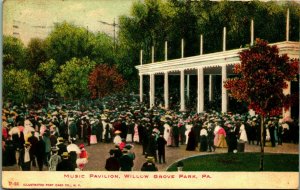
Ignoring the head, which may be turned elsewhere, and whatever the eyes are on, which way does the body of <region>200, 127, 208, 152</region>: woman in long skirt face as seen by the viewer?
away from the camera

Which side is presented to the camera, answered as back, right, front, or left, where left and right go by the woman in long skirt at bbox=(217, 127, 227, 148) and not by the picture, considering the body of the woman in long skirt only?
back

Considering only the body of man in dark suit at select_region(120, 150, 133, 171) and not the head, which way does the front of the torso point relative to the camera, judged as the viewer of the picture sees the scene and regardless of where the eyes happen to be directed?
away from the camera

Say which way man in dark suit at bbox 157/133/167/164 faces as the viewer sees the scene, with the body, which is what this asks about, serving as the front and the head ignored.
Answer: away from the camera

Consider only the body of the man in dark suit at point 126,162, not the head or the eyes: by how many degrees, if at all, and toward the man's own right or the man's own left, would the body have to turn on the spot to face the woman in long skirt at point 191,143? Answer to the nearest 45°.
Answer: approximately 90° to the man's own right

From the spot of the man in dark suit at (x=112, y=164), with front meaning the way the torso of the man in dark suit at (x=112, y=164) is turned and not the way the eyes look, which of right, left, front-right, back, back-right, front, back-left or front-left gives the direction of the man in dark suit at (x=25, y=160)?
left

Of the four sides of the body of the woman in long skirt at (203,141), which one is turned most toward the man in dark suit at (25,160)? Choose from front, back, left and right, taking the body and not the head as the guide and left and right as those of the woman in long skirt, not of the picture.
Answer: left

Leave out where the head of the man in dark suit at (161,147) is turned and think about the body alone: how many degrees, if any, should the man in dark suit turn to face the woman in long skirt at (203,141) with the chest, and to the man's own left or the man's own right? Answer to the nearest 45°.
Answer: approximately 90° to the man's own right

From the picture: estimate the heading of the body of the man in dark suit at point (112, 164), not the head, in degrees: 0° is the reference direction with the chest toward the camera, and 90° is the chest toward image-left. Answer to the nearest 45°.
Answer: approximately 180°

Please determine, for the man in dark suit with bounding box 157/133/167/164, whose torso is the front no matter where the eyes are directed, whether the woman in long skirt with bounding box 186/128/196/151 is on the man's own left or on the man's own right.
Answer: on the man's own right

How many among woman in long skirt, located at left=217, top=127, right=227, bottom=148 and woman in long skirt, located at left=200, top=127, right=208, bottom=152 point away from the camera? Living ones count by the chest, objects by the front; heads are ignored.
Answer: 2

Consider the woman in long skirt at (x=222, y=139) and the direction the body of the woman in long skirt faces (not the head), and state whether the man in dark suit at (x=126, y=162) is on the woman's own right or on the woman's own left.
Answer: on the woman's own left
